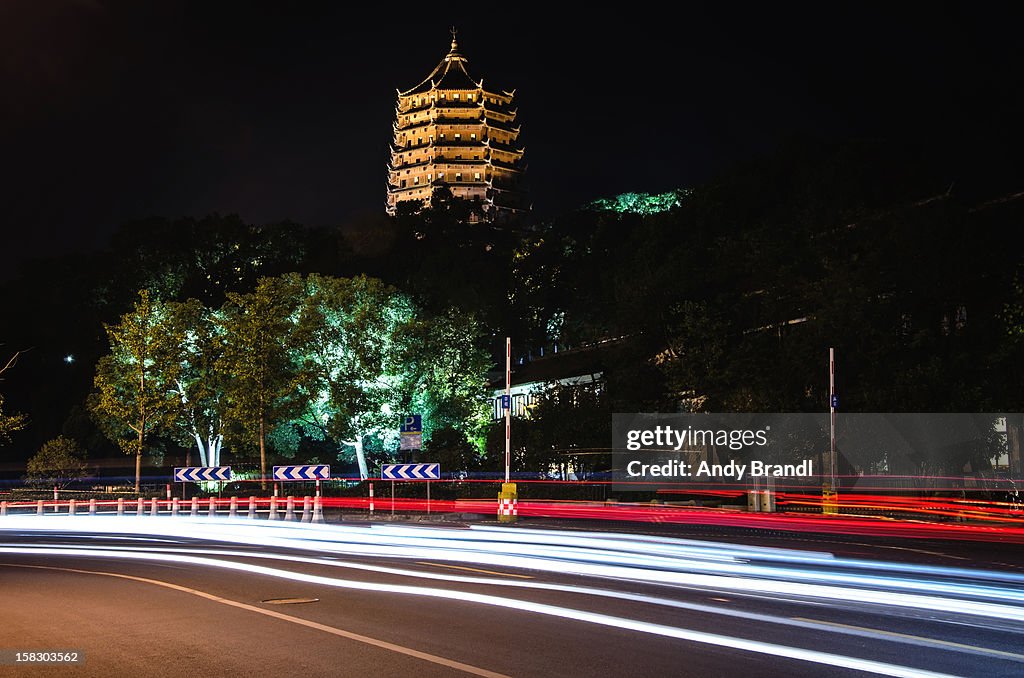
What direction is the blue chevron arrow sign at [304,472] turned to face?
toward the camera

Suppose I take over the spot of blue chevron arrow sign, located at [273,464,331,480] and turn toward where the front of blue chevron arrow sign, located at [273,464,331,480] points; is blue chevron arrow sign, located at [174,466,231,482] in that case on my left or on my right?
on my right

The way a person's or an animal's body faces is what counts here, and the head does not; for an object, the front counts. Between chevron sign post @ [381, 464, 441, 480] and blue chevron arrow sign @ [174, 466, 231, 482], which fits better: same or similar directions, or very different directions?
same or similar directions

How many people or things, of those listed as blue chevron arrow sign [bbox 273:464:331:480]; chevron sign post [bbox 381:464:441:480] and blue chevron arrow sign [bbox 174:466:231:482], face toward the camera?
3

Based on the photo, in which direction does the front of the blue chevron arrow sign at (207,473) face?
toward the camera

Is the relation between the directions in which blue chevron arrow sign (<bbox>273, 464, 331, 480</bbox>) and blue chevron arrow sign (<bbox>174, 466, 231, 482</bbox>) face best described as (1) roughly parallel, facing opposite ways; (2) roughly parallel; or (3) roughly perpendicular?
roughly parallel

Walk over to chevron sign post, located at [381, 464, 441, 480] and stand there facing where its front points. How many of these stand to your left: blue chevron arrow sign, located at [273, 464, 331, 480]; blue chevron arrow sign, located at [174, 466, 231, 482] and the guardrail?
0

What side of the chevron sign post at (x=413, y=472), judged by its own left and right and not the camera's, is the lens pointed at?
front

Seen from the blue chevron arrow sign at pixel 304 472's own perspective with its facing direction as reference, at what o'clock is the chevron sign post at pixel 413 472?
The chevron sign post is roughly at 10 o'clock from the blue chevron arrow sign.

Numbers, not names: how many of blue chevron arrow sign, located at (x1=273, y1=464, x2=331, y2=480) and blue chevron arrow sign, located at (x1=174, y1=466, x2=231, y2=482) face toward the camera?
2

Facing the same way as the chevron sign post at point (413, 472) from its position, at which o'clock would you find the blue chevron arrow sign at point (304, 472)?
The blue chevron arrow sign is roughly at 4 o'clock from the chevron sign post.

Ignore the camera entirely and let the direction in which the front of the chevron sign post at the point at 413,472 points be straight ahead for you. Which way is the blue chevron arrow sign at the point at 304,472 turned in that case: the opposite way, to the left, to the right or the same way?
the same way

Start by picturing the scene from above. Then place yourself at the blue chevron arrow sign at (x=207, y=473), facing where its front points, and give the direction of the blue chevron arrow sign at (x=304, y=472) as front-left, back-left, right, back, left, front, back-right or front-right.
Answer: front-left
